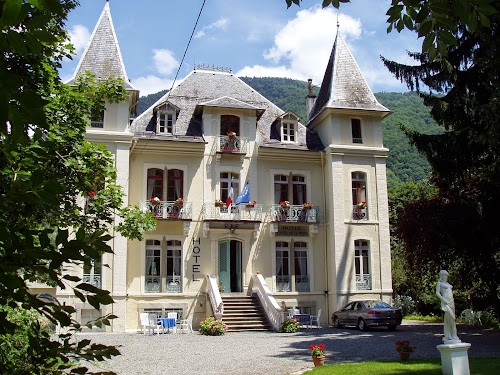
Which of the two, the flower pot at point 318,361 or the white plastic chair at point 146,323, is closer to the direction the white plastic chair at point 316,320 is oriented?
the white plastic chair

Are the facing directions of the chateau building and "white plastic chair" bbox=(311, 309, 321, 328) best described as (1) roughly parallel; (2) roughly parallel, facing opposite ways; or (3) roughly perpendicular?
roughly perpendicular

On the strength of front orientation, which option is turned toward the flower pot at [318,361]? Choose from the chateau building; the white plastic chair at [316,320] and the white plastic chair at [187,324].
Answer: the chateau building

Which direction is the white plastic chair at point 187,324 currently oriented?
to the viewer's left

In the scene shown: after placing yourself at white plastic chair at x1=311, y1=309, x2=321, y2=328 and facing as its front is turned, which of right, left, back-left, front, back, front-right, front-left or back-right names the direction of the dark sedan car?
back-left

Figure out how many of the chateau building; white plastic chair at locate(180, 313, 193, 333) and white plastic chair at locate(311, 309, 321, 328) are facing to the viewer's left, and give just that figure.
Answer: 2

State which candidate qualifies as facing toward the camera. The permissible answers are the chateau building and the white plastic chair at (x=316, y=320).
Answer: the chateau building

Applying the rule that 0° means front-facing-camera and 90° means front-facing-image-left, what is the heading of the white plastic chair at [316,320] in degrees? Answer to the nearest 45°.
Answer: approximately 90°

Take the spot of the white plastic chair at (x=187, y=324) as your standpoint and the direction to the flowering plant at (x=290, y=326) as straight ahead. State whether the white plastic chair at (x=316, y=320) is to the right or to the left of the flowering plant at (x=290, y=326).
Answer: left

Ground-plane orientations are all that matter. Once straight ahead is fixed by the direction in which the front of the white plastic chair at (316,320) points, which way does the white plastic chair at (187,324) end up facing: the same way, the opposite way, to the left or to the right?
the same way

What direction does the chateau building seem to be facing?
toward the camera

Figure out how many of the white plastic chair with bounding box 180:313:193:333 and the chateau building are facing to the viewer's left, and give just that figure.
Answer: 1

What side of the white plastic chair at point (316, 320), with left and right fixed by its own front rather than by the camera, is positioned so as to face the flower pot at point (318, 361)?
left
